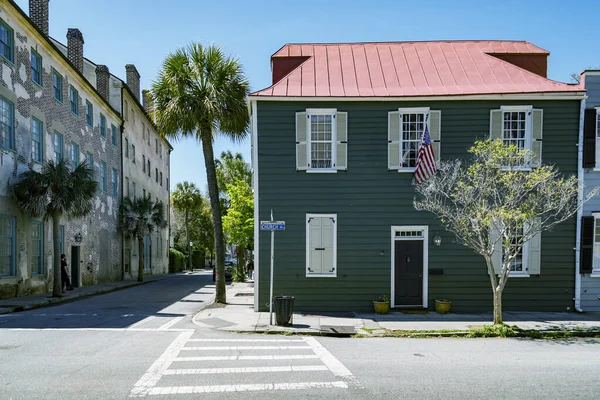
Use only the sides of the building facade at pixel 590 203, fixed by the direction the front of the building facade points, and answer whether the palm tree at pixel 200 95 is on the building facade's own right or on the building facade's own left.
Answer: on the building facade's own right

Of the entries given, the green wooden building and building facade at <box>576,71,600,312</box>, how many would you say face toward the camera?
2

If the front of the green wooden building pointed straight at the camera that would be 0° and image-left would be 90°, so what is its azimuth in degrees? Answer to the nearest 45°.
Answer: approximately 0°

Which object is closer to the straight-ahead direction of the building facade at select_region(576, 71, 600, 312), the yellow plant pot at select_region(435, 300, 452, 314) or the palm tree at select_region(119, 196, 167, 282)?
the yellow plant pot

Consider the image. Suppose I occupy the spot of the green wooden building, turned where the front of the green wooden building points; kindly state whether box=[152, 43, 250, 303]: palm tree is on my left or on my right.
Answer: on my right

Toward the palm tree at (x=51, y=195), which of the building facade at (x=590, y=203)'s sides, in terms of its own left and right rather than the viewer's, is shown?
right

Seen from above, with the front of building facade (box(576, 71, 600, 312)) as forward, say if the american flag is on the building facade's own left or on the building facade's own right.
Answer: on the building facade's own right

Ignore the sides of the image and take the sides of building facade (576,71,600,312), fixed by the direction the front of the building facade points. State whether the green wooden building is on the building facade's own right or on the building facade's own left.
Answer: on the building facade's own right
